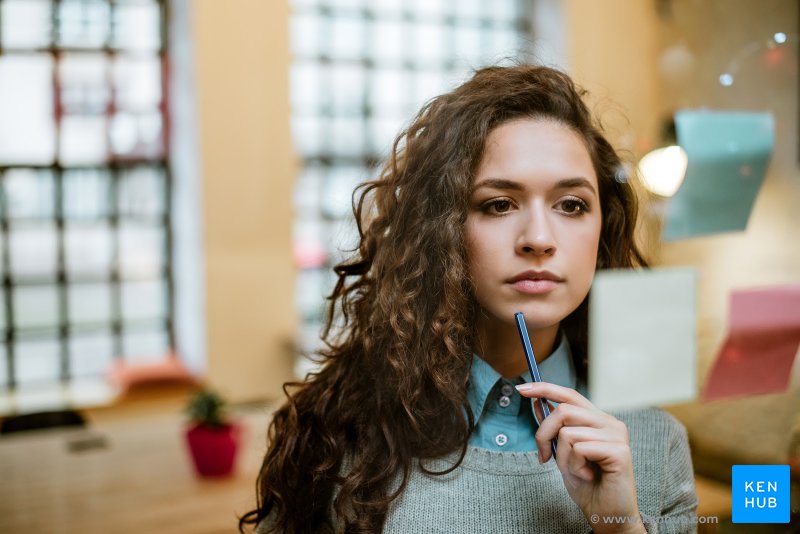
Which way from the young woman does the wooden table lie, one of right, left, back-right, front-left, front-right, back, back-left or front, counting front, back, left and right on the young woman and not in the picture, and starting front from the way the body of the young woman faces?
back-right

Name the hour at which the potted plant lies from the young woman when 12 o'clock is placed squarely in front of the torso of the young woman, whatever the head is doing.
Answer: The potted plant is roughly at 5 o'clock from the young woman.

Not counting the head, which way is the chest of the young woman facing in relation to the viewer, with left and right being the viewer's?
facing the viewer
